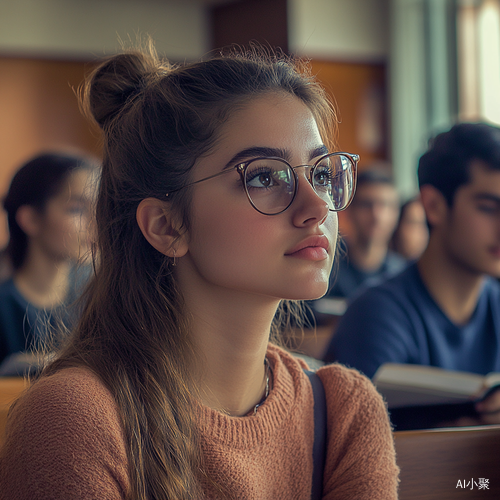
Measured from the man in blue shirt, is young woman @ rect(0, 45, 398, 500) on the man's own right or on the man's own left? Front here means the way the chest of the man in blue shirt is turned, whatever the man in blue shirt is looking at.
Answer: on the man's own right

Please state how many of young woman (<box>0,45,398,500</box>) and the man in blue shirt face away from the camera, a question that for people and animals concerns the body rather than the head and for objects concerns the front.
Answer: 0

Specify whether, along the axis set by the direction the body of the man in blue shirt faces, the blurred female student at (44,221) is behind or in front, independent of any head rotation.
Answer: behind

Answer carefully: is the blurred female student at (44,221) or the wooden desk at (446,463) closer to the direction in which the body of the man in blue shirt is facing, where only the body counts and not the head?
the wooden desk

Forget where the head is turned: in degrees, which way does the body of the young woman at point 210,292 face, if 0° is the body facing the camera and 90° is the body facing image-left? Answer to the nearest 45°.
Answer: approximately 315°

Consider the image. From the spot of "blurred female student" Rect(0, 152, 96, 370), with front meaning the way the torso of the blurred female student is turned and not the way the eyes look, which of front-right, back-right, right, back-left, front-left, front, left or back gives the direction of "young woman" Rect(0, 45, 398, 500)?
front-right

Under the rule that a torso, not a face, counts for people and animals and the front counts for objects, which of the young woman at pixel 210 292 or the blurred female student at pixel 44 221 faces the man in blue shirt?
the blurred female student
